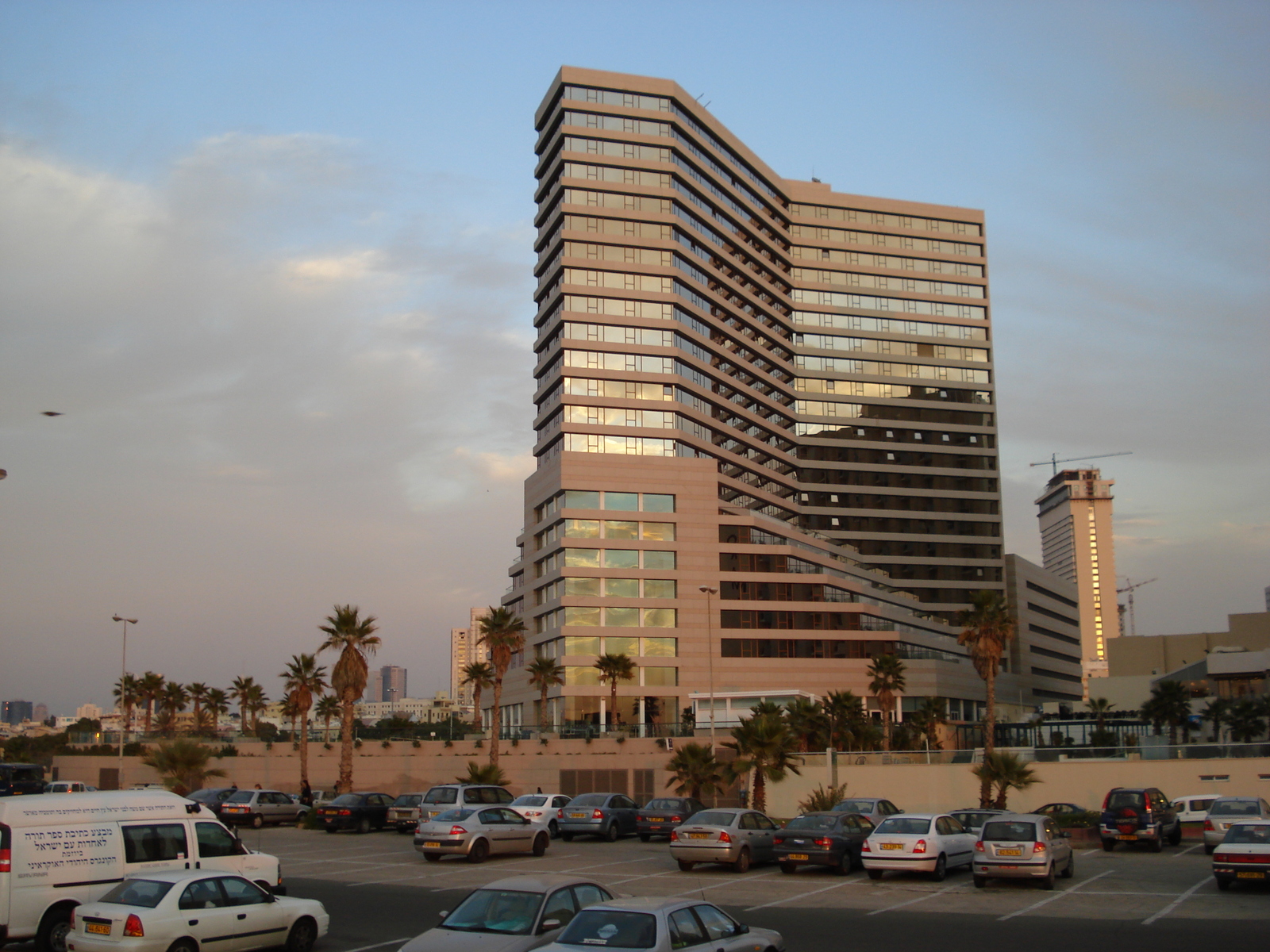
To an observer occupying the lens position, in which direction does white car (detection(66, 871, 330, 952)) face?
facing away from the viewer and to the right of the viewer

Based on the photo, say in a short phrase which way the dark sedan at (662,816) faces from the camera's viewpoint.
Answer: facing away from the viewer and to the right of the viewer

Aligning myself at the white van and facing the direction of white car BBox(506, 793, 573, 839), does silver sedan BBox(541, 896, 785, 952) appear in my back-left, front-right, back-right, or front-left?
back-right

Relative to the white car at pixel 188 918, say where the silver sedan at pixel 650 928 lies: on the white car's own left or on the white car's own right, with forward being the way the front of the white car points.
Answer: on the white car's own right

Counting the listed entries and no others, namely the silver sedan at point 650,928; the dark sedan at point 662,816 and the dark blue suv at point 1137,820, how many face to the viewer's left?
0

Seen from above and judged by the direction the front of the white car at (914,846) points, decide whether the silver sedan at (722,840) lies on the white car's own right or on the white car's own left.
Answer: on the white car's own left

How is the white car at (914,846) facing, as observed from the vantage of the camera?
facing away from the viewer and to the right of the viewer

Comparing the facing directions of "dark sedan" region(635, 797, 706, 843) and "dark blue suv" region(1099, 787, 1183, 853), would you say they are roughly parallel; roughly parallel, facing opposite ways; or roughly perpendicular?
roughly parallel

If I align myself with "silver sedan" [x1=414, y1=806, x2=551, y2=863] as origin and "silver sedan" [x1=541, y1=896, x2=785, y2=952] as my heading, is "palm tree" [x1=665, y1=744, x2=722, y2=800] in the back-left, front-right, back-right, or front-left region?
back-left

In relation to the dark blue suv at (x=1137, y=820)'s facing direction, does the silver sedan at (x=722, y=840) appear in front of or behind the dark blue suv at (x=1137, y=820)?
behind

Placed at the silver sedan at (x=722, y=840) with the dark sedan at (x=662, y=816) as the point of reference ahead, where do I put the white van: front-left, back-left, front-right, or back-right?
back-left
